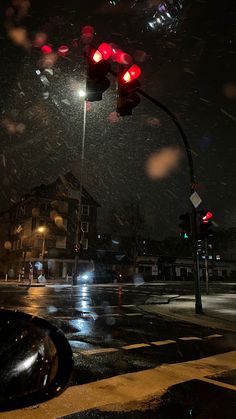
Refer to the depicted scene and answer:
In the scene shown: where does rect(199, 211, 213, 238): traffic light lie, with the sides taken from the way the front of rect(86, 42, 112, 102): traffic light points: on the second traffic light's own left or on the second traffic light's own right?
on the second traffic light's own left

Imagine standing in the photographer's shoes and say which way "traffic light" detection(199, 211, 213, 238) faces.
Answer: facing the viewer and to the right of the viewer

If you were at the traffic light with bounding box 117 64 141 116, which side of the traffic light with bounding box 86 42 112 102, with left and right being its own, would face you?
left

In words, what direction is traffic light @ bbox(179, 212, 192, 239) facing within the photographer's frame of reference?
facing the viewer and to the left of the viewer

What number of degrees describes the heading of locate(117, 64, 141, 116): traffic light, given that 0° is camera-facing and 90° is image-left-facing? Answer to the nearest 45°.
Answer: approximately 315°

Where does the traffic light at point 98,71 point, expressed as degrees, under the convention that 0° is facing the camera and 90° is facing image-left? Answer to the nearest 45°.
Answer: approximately 315°

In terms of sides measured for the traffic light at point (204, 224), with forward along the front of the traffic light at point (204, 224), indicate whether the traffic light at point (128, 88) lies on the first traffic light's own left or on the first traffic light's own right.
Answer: on the first traffic light's own right

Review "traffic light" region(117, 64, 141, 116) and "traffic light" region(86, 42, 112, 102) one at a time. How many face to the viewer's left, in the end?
0
